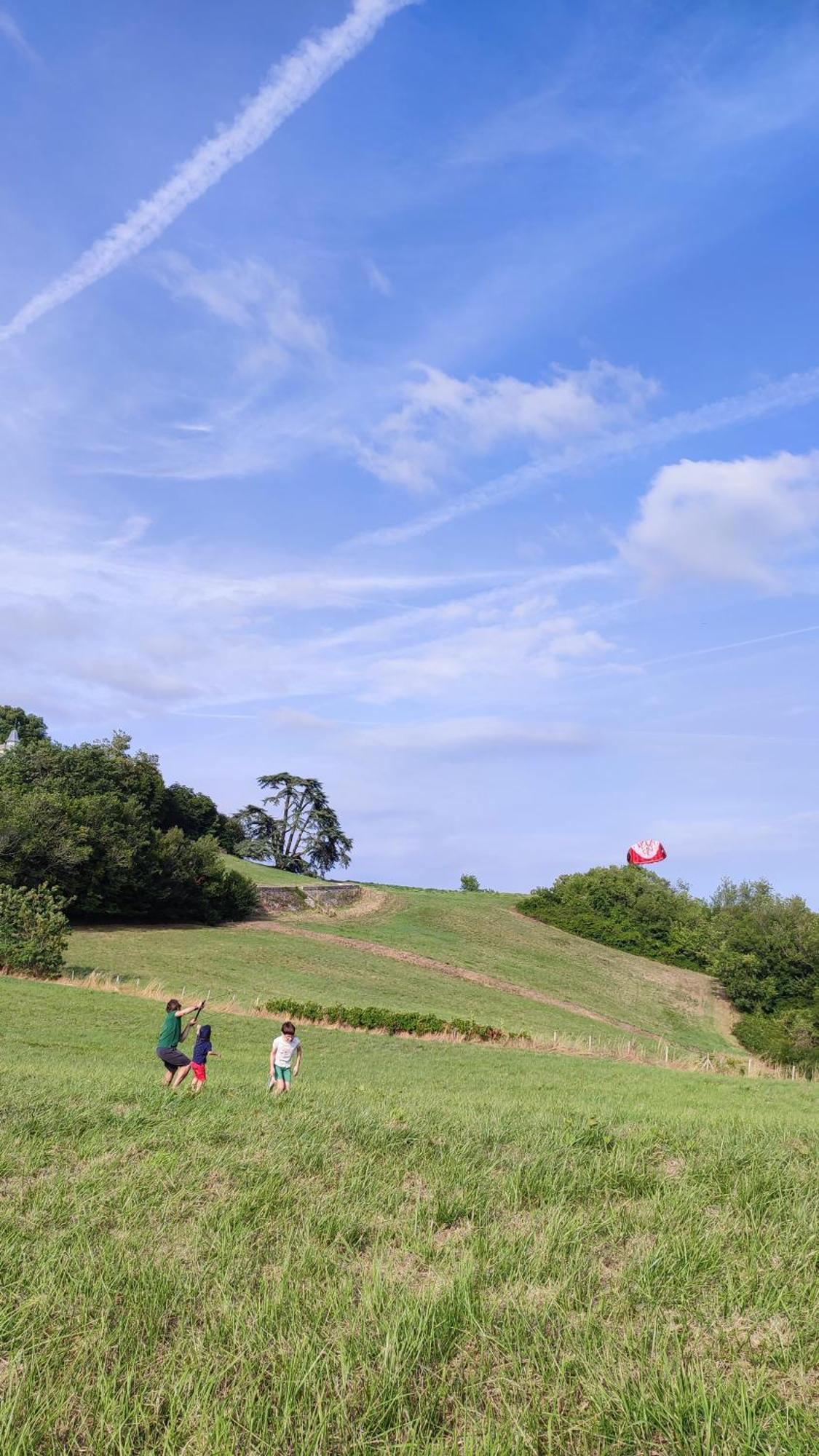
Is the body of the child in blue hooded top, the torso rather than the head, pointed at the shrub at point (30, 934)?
no

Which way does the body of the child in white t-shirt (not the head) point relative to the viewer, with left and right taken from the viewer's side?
facing the viewer

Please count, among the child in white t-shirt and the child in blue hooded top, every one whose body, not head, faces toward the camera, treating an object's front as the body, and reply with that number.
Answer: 1

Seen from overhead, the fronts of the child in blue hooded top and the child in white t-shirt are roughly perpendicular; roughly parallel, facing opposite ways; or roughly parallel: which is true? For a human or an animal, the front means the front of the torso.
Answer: roughly perpendicular

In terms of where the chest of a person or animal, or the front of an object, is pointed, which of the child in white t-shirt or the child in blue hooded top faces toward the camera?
the child in white t-shirt

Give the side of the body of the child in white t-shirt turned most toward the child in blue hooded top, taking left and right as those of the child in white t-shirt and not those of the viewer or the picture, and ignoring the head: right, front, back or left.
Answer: right

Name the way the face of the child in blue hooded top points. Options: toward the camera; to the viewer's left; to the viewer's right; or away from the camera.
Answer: away from the camera

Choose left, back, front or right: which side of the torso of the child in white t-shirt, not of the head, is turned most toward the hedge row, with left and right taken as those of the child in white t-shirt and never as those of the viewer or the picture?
back

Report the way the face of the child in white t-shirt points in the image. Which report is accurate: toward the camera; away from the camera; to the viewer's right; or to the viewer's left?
toward the camera

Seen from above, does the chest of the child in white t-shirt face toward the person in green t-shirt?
no
